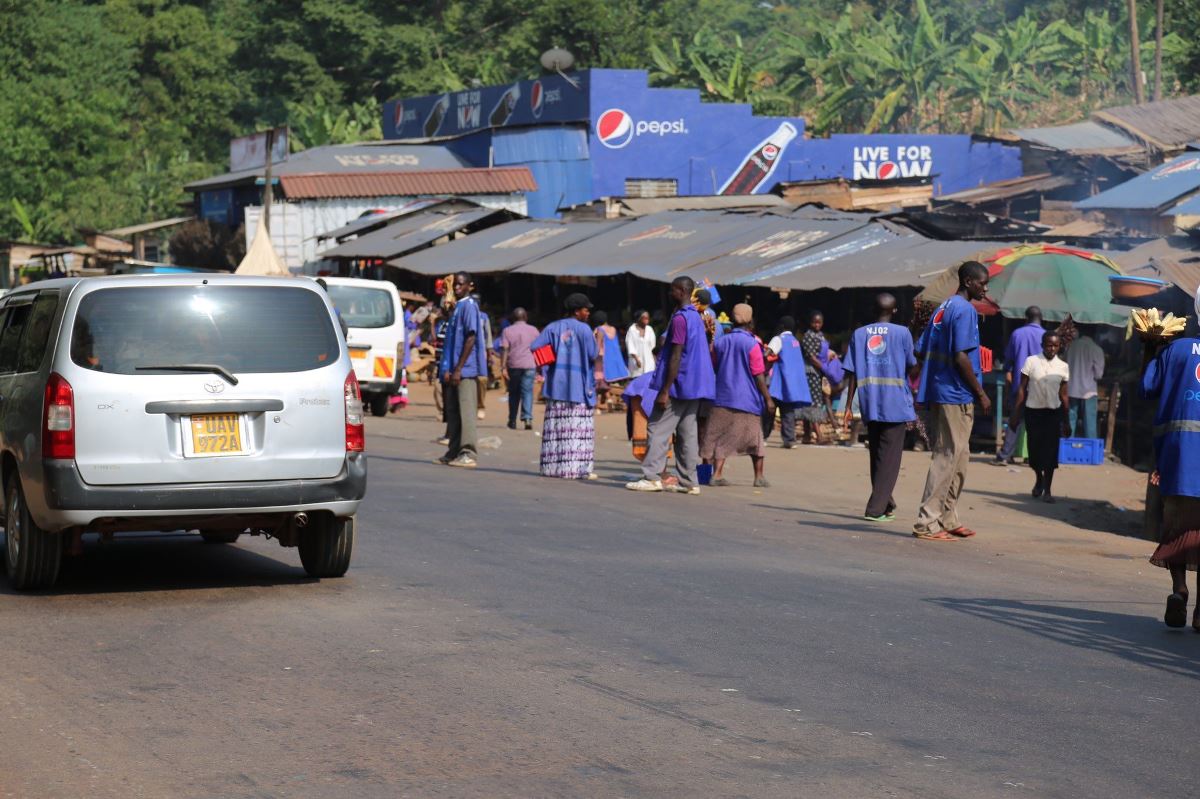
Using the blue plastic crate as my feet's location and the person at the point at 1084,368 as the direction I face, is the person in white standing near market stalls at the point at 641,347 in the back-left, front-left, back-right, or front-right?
front-left

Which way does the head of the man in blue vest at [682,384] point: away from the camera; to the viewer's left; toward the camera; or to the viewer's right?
to the viewer's left

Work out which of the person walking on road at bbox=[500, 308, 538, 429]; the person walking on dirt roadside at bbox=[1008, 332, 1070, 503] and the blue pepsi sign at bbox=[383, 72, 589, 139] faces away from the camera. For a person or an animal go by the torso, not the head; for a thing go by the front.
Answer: the person walking on road at bbox=[500, 308, 538, 429]

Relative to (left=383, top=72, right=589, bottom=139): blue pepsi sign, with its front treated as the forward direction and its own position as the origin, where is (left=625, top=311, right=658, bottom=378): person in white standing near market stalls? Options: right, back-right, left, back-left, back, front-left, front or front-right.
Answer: front-left

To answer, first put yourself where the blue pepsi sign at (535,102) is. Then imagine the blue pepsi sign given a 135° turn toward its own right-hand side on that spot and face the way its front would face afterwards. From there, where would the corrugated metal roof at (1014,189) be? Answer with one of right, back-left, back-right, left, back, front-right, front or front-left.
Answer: back-right

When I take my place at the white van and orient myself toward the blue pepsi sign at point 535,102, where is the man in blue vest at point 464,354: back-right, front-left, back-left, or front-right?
back-right

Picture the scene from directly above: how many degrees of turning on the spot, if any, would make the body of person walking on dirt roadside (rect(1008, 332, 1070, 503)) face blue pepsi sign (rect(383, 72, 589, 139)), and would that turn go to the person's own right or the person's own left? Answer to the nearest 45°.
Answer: approximately 135° to the person's own right

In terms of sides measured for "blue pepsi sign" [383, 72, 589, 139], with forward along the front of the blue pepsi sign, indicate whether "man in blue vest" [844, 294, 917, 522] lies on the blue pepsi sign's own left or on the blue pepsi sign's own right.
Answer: on the blue pepsi sign's own left

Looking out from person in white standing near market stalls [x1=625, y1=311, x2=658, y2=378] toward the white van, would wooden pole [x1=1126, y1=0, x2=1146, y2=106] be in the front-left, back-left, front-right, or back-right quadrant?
back-right

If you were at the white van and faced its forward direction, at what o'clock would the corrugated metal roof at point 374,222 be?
The corrugated metal roof is roughly at 12 o'clock from the white van.

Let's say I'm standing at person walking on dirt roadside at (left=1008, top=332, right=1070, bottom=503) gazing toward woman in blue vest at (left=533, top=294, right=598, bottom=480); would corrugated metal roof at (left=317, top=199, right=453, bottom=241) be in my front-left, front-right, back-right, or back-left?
front-right

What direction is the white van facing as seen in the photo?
away from the camera

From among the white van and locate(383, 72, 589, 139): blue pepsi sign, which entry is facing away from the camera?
the white van

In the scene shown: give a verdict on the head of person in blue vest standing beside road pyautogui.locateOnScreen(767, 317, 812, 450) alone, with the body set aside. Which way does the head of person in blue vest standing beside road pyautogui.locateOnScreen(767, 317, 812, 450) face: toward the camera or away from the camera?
away from the camera

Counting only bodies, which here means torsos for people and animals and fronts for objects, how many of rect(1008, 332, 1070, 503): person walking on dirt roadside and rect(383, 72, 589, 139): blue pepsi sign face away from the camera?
0
